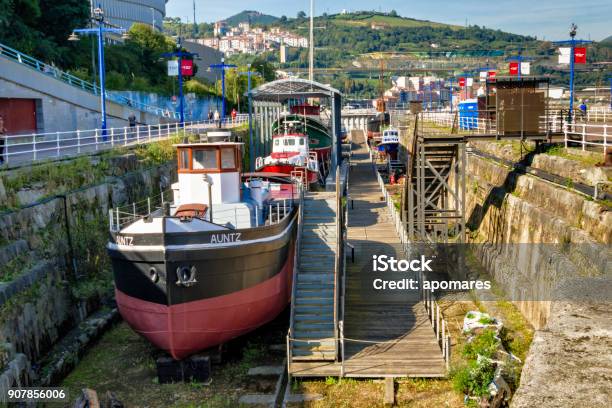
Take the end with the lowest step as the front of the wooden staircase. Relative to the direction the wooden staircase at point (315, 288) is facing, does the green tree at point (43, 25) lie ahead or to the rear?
to the rear

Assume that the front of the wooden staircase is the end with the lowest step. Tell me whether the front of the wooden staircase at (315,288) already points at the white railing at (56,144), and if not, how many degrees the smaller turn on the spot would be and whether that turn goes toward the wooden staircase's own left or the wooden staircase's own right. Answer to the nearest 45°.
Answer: approximately 135° to the wooden staircase's own right

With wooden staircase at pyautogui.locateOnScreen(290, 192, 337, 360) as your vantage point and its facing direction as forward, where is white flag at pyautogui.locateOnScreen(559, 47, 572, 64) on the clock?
The white flag is roughly at 7 o'clock from the wooden staircase.

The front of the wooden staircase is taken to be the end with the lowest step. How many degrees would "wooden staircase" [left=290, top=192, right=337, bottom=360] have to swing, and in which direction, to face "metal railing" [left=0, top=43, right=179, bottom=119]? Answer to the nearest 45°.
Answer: approximately 135° to its right

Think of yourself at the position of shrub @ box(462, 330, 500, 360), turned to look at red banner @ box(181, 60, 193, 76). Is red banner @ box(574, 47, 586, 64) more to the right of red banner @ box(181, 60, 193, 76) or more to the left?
right

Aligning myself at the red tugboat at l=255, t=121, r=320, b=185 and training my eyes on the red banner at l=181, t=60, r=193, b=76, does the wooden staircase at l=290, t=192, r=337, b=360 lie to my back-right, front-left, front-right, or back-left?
back-left

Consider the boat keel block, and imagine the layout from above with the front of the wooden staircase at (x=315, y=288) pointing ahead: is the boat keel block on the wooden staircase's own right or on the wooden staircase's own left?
on the wooden staircase's own right

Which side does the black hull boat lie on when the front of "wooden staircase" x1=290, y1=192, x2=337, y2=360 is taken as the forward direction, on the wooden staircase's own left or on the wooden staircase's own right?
on the wooden staircase's own right

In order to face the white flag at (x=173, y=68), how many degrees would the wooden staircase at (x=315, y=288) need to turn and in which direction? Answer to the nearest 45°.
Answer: approximately 180°

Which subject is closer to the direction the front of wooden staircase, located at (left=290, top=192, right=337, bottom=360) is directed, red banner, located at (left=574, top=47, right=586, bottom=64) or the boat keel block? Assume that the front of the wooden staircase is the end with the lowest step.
the boat keel block

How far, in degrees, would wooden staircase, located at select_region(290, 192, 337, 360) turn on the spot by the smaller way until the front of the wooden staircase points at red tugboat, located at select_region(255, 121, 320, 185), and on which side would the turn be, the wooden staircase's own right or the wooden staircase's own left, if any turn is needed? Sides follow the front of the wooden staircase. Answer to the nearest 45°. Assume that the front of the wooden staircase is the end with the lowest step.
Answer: approximately 180°

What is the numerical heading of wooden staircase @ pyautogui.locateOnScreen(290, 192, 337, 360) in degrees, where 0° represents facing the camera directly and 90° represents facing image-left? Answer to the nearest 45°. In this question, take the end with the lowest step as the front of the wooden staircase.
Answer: approximately 0°
